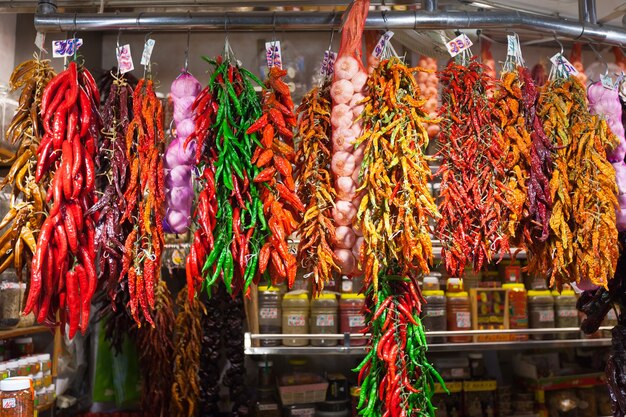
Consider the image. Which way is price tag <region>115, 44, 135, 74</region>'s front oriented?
toward the camera

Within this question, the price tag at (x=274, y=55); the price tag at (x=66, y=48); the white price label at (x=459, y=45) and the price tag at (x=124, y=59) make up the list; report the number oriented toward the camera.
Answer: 4

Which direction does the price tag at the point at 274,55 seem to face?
toward the camera

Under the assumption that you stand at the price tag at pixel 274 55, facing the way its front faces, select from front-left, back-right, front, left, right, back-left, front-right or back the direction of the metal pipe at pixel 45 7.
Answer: right

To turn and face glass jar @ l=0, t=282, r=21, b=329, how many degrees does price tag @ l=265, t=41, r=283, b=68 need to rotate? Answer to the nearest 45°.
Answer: approximately 135° to its right

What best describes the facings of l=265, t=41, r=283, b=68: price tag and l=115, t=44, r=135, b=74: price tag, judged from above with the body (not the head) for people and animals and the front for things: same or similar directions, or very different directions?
same or similar directions

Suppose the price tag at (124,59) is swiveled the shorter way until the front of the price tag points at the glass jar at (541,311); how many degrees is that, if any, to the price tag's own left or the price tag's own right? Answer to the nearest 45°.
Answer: approximately 135° to the price tag's own left

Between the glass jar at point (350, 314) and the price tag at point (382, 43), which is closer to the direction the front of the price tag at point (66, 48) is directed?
the price tag

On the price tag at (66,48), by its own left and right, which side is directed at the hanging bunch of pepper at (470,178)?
left

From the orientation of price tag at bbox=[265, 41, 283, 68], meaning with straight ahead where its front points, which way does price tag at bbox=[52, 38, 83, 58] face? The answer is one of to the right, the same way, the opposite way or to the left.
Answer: the same way

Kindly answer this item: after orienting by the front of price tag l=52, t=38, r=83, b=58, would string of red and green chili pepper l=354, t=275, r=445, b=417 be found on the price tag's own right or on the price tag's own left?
on the price tag's own left

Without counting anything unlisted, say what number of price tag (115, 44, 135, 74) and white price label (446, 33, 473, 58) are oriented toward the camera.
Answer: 2

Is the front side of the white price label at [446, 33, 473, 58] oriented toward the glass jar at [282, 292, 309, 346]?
no

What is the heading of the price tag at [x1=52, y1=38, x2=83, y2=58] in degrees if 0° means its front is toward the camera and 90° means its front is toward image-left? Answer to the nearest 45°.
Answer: approximately 0°

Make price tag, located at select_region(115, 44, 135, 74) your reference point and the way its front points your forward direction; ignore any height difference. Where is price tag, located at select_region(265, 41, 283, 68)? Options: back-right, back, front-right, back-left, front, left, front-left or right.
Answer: left

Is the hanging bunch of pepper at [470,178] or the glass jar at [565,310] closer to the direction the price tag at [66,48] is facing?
the hanging bunch of pepper

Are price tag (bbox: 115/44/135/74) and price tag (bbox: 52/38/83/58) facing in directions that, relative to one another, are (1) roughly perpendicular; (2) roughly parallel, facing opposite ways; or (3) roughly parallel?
roughly parallel

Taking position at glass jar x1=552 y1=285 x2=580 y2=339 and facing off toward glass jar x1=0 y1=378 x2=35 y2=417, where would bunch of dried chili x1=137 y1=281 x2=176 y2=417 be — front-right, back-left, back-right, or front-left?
front-right

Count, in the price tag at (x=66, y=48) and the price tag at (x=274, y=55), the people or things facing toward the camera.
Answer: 2
